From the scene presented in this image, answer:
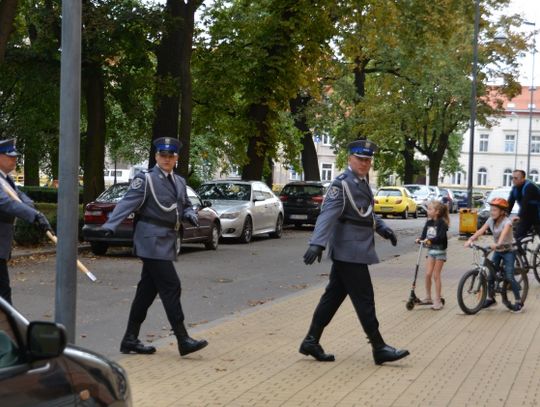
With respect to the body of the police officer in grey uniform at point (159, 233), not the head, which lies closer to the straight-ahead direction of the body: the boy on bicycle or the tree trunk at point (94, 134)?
the boy on bicycle

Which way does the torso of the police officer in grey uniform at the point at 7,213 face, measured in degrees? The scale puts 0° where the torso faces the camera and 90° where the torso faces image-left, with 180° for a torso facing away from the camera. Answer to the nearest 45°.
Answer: approximately 270°

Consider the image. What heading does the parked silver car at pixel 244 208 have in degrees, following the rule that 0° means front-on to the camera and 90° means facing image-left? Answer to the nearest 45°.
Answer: approximately 45°

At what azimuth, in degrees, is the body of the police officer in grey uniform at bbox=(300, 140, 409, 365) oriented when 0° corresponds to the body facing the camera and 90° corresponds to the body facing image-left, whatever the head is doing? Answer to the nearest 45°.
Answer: approximately 315°

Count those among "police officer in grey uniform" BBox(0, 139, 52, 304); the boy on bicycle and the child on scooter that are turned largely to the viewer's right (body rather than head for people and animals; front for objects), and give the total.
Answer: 1

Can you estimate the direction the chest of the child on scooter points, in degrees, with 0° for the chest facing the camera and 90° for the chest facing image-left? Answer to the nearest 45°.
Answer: approximately 45°
